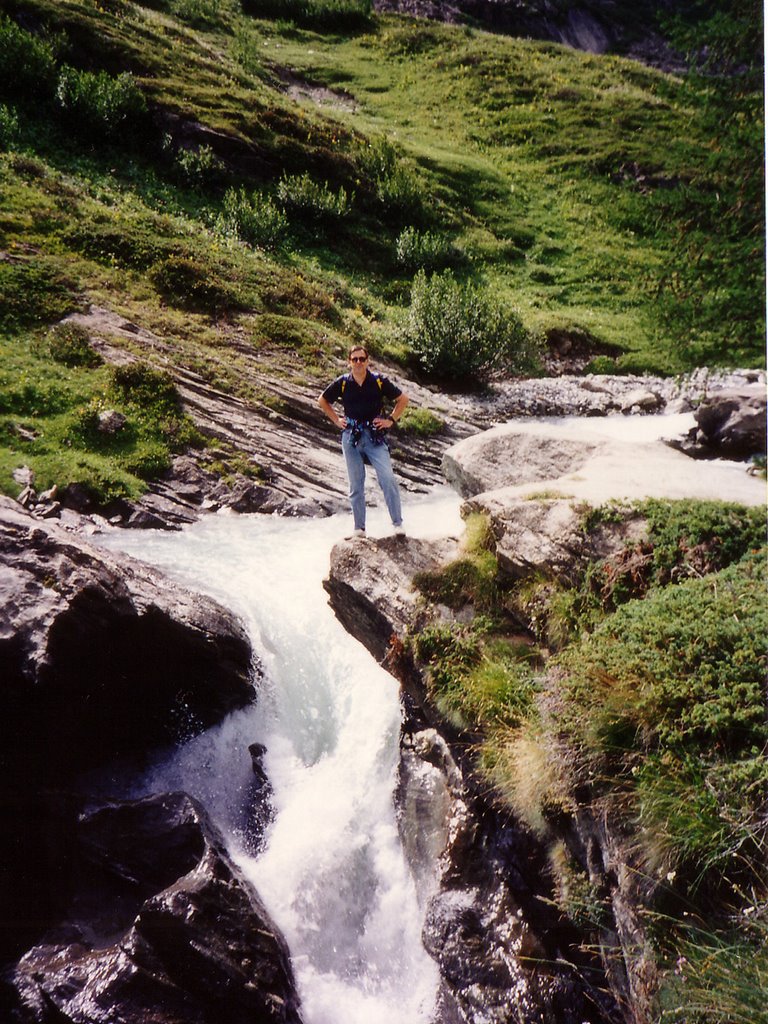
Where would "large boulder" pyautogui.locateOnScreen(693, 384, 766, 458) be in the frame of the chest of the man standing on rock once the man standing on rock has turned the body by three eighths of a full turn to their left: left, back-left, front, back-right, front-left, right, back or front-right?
front

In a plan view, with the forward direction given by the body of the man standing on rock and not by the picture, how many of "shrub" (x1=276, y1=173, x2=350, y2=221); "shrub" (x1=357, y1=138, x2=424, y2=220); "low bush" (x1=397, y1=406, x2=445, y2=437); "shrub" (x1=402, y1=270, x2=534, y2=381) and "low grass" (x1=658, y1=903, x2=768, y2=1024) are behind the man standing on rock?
4

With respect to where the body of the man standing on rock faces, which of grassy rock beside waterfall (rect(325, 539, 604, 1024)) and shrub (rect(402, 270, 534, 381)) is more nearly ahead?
the grassy rock beside waterfall

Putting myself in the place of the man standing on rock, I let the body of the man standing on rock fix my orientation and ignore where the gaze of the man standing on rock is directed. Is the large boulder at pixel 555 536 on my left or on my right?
on my left

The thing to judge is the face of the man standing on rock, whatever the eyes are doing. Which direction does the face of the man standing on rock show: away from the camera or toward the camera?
toward the camera

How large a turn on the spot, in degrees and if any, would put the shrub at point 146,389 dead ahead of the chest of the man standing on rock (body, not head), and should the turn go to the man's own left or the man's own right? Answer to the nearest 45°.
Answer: approximately 135° to the man's own right

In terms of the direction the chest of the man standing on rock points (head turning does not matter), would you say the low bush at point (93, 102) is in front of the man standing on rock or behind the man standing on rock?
behind

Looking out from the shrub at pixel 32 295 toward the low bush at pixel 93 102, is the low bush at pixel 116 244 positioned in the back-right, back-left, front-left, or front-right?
front-right

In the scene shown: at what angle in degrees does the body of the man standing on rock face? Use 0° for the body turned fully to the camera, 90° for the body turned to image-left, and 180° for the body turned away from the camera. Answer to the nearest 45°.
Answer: approximately 0°

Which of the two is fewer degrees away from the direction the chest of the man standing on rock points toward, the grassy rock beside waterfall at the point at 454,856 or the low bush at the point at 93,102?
the grassy rock beside waterfall

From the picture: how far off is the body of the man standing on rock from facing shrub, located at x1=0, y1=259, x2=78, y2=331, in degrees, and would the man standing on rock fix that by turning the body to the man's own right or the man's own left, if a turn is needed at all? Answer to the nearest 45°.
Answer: approximately 135° to the man's own right

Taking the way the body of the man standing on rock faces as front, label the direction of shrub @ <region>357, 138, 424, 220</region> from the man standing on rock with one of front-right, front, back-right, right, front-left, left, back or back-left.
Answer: back

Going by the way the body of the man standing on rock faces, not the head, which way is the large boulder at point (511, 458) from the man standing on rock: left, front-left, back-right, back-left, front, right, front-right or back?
back-left

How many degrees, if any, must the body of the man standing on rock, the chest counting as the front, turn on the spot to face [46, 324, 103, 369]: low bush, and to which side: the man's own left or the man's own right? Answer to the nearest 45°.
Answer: approximately 135° to the man's own right
